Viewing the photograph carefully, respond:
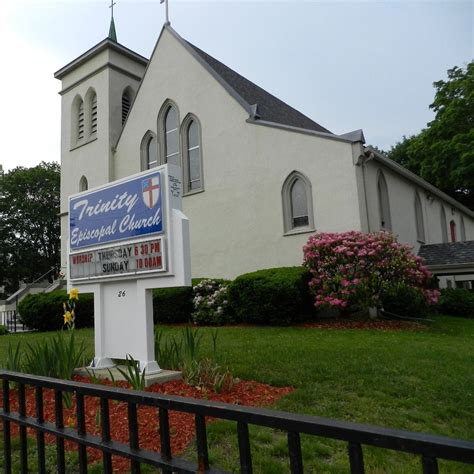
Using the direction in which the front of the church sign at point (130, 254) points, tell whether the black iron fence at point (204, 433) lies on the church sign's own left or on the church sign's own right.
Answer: on the church sign's own left

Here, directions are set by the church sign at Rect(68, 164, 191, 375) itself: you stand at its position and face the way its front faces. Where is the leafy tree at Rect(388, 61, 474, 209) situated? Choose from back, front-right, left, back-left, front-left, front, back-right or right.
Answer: back

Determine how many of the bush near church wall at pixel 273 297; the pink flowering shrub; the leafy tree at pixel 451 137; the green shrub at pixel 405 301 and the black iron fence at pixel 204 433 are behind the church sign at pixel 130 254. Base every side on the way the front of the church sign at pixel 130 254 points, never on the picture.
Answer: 4

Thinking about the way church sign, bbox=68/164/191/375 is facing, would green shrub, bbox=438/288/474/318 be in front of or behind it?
behind

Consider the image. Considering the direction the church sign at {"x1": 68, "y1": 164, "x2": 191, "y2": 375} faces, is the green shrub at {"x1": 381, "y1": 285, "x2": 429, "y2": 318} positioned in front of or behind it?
behind

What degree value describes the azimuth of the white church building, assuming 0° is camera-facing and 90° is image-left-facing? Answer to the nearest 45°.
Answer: approximately 45°

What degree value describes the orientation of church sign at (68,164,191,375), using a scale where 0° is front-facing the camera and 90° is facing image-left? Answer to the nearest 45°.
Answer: approximately 45°

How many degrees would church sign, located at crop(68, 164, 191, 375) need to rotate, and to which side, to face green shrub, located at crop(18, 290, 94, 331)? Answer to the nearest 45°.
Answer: approximately 135° to its right

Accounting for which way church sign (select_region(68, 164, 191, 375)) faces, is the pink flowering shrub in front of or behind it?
behind

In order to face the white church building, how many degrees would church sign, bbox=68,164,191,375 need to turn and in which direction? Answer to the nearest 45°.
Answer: approximately 135° to its right

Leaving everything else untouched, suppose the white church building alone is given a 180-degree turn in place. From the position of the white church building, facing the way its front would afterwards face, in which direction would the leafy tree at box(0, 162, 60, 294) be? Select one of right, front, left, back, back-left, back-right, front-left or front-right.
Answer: left
